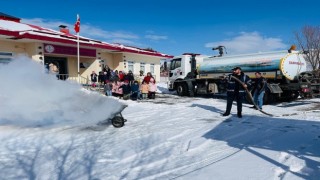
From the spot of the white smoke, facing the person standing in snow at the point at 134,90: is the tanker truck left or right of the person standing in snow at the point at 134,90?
right

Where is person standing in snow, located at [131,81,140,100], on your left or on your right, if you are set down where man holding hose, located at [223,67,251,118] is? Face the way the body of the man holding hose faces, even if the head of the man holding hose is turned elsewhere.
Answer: on your right

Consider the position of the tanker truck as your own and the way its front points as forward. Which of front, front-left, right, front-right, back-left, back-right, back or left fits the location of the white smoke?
left

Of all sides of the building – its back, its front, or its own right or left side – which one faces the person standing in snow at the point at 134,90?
front

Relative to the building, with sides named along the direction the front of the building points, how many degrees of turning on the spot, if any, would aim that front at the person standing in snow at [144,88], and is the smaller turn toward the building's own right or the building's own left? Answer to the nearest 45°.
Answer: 0° — it already faces them

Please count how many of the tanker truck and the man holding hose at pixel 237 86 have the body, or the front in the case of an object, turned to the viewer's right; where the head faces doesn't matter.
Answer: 0

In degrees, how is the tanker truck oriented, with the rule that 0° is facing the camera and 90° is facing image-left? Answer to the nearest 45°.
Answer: approximately 135°

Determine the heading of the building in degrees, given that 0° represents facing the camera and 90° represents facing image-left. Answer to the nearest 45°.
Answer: approximately 315°

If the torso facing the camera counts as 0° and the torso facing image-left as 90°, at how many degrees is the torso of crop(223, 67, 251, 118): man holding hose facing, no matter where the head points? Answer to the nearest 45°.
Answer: approximately 45°

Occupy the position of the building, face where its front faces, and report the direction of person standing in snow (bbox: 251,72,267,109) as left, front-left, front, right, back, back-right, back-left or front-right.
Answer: front
